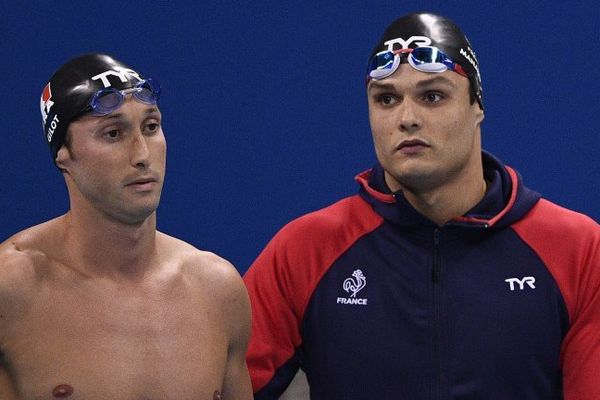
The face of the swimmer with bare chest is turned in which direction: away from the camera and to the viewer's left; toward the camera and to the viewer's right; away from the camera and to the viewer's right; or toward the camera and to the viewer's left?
toward the camera and to the viewer's right

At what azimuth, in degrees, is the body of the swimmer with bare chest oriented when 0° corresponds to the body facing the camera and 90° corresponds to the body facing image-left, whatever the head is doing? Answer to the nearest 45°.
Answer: approximately 315°
